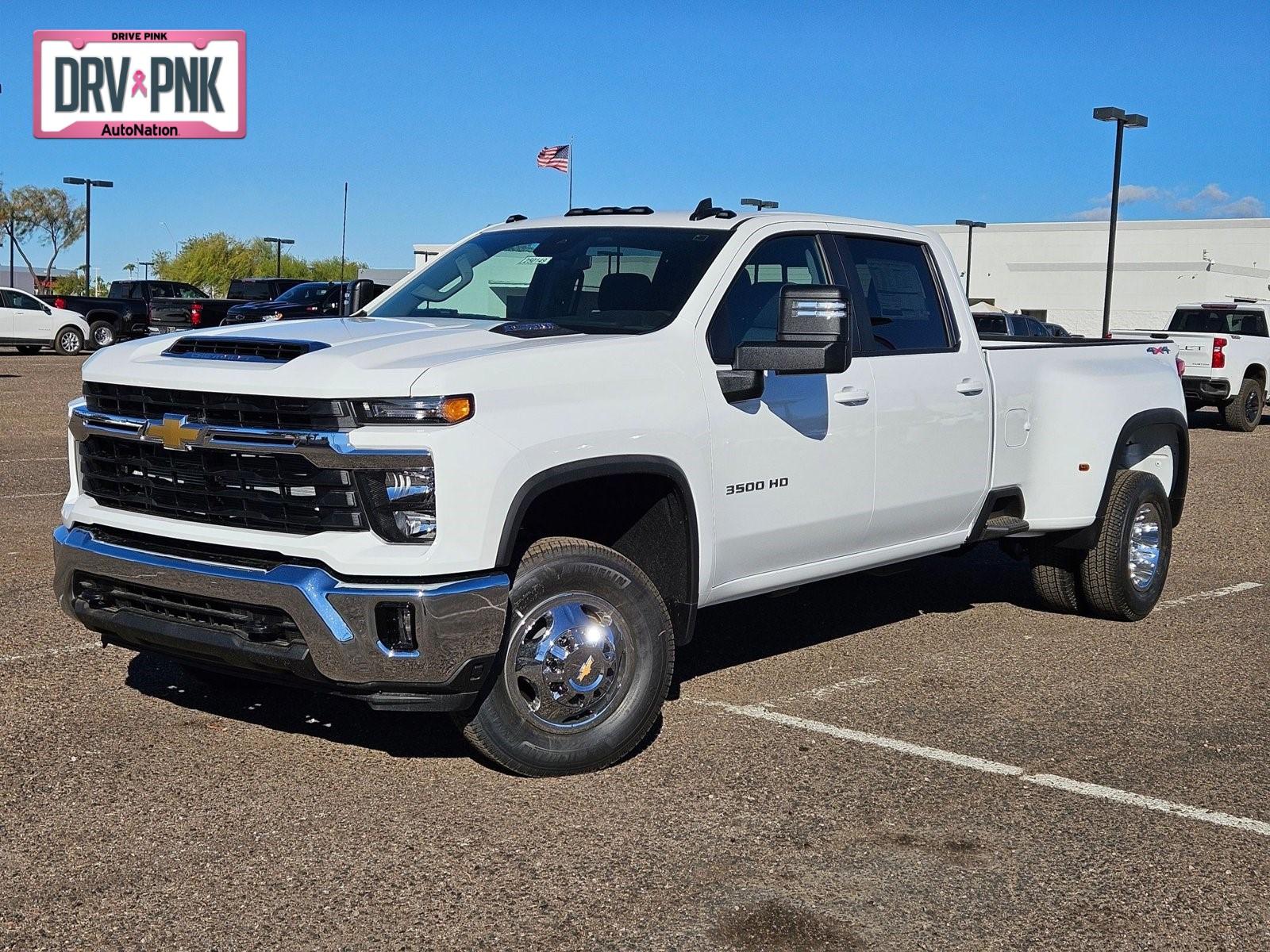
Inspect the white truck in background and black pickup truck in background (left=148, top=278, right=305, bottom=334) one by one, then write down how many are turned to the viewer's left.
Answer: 0

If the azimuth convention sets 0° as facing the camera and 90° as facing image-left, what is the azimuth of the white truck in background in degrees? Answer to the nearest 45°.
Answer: approximately 225°

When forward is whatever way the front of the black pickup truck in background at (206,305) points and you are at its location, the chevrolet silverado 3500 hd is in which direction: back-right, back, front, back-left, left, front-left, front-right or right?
back-right

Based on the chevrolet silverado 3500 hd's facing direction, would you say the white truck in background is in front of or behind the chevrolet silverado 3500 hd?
behind

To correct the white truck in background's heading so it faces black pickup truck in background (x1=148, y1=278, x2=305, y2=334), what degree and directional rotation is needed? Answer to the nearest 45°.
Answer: approximately 135° to its left

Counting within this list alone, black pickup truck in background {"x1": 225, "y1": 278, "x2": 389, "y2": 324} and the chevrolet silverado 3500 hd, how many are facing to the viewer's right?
0

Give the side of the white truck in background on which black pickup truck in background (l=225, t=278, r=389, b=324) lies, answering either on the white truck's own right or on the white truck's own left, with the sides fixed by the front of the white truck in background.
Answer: on the white truck's own left

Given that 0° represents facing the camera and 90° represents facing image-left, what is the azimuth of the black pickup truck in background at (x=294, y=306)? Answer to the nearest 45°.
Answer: approximately 45°

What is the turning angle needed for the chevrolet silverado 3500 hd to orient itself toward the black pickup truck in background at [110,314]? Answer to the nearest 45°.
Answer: approximately 135° to its right

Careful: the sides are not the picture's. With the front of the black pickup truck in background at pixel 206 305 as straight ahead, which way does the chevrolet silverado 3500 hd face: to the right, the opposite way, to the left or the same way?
the opposite way

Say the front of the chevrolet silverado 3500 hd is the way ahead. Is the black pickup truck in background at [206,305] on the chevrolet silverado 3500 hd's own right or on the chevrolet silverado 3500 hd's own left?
on the chevrolet silverado 3500 hd's own right

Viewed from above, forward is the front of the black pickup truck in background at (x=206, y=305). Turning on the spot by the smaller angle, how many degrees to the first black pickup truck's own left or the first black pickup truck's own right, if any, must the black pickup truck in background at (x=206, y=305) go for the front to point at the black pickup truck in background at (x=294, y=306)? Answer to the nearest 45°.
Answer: approximately 135° to the first black pickup truck's own right
